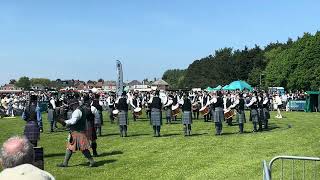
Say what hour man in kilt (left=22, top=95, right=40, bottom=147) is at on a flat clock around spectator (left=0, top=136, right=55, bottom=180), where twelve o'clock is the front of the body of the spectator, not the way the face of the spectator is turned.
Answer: The man in kilt is roughly at 12 o'clock from the spectator.

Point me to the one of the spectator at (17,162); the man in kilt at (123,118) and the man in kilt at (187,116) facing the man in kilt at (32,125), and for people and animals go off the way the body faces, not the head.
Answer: the spectator

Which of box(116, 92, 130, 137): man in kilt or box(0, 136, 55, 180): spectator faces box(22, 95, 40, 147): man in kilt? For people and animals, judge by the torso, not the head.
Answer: the spectator

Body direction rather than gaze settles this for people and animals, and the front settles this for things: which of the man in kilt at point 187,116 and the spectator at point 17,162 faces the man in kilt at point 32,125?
the spectator

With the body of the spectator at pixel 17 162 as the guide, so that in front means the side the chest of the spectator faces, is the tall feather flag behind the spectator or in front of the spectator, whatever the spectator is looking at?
in front

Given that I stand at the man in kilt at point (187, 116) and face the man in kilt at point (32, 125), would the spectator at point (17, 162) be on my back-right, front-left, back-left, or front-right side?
front-left

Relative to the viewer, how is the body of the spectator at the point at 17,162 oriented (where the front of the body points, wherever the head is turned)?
away from the camera

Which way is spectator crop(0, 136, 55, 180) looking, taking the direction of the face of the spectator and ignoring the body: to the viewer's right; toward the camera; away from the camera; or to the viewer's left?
away from the camera

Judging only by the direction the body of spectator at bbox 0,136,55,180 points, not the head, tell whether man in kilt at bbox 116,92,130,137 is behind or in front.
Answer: in front
